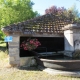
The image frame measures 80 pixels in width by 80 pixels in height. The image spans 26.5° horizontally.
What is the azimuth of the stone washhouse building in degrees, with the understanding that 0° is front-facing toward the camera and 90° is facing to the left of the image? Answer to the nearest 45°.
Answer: approximately 0°

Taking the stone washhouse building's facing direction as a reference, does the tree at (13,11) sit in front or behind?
behind
